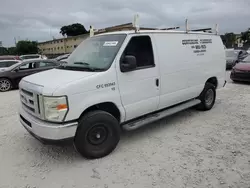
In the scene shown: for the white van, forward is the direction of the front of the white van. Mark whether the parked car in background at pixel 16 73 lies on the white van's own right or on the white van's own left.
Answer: on the white van's own right

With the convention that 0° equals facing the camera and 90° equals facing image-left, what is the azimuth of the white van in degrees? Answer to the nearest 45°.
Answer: approximately 45°

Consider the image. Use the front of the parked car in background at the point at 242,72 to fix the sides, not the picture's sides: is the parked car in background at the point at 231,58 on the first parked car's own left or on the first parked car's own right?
on the first parked car's own right

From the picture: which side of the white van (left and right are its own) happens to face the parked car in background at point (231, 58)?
back

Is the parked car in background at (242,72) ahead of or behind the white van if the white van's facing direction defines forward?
behind

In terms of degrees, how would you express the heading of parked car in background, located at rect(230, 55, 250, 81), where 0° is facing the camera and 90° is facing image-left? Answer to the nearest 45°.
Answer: approximately 45°
